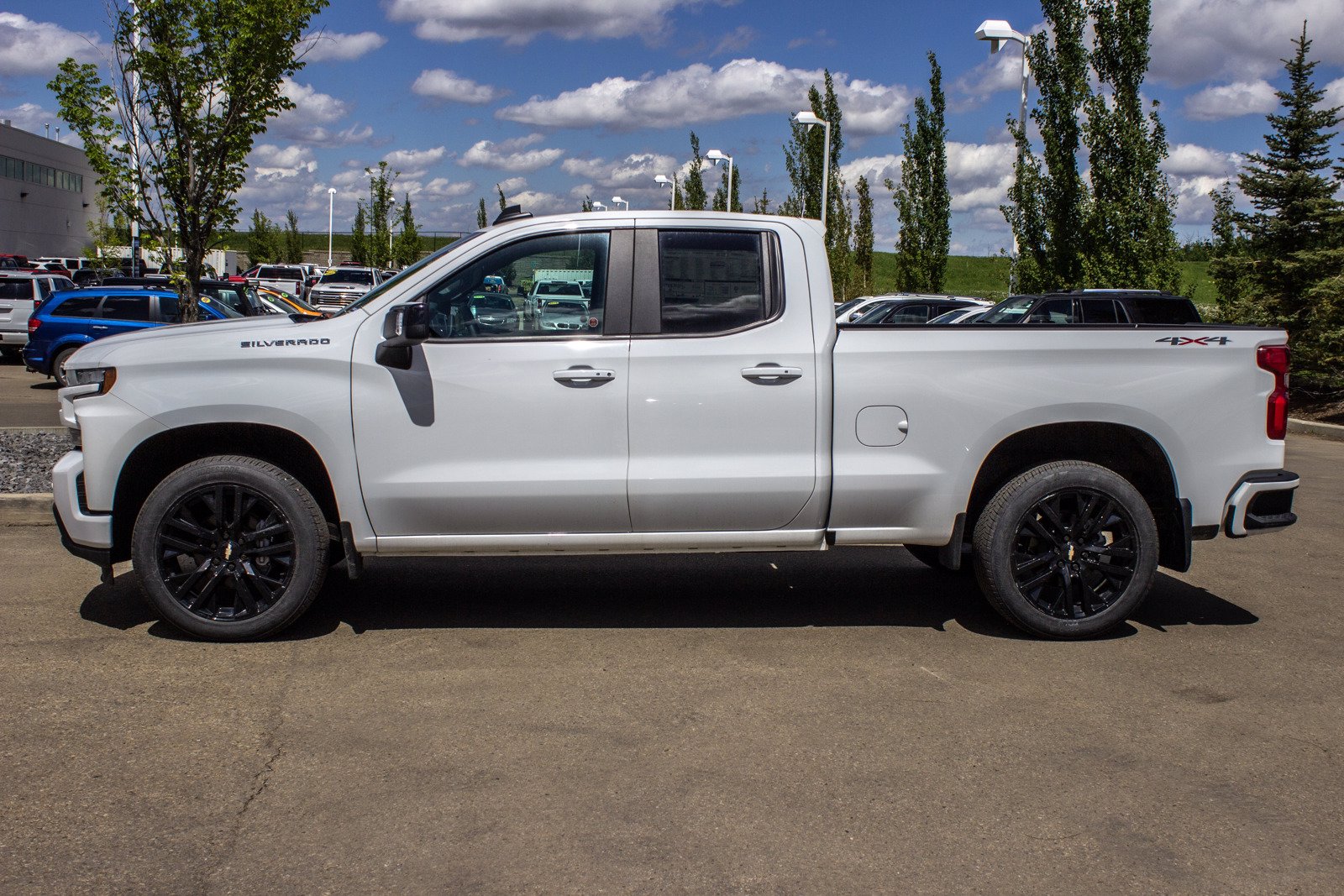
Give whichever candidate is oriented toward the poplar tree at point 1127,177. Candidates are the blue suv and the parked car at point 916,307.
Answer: the blue suv

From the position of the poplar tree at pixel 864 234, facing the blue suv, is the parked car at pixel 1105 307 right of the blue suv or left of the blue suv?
left

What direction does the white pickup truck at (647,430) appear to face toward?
to the viewer's left

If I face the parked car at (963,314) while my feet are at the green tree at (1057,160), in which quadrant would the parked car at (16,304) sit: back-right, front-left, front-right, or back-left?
front-right

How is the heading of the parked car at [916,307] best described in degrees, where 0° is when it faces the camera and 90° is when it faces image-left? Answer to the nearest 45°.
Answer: approximately 45°

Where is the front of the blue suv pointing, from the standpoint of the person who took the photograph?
facing to the right of the viewer

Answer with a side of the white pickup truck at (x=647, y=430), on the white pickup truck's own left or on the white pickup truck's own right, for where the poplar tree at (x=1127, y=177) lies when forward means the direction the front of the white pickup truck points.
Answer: on the white pickup truck's own right

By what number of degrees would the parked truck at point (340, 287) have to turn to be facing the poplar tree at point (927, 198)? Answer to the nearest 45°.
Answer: approximately 90° to its left

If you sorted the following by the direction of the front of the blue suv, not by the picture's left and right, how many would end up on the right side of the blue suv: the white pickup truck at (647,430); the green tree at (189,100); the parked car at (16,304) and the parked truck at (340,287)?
2

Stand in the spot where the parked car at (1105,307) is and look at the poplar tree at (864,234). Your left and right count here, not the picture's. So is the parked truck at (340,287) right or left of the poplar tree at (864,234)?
left

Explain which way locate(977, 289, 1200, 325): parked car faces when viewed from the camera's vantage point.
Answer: facing the viewer and to the left of the viewer

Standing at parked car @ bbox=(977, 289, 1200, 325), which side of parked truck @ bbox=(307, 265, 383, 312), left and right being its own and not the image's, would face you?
left

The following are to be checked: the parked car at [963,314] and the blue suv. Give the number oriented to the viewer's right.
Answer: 1
